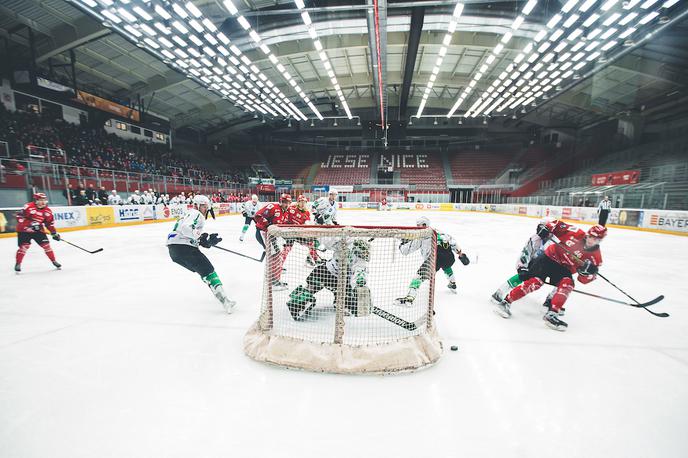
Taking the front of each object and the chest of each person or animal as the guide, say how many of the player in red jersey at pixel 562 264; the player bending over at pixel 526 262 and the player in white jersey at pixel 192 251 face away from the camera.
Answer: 0

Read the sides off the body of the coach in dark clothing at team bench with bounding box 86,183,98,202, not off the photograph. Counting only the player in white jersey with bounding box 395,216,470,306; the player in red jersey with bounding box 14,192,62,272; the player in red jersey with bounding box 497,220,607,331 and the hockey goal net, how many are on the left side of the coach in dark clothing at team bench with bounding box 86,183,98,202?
0

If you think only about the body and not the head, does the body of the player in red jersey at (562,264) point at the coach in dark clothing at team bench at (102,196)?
no

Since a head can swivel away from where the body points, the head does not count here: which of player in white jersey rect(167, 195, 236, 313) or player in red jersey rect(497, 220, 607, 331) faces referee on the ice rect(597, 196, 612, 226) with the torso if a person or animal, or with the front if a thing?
the player in white jersey

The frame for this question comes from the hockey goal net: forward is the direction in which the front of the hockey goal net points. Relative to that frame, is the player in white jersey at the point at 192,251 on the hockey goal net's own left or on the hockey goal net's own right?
on the hockey goal net's own left

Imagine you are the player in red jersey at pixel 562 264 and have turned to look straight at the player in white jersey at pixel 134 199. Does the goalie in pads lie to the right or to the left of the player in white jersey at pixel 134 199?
left

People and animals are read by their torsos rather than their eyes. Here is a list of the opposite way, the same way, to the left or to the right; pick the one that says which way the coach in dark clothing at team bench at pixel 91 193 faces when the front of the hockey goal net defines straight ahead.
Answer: to the right

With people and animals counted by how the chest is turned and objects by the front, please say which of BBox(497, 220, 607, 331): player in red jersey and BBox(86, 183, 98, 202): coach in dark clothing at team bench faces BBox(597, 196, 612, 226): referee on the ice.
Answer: BBox(86, 183, 98, 202): coach in dark clothing at team bench

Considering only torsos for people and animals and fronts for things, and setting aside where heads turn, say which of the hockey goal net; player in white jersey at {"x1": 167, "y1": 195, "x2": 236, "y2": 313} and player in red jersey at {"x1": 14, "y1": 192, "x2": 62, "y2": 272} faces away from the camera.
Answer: the hockey goal net

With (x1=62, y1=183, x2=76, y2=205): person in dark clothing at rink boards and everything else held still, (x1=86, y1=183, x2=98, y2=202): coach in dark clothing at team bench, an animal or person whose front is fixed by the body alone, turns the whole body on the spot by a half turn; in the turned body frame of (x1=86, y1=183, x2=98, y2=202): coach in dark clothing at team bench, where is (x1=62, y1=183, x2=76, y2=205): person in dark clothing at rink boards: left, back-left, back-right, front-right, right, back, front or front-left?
left

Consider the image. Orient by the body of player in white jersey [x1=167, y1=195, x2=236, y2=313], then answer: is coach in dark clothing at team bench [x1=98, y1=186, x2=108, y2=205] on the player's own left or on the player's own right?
on the player's own left

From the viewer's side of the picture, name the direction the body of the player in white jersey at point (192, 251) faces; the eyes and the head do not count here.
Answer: to the viewer's right

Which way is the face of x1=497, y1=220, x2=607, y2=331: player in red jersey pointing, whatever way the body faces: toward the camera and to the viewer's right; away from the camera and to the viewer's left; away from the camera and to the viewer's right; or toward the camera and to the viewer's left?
toward the camera and to the viewer's left

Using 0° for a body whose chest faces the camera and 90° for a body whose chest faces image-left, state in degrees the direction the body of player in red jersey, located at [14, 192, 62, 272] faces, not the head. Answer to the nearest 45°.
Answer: approximately 315°

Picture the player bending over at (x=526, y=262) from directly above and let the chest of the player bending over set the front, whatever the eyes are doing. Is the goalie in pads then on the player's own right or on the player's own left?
on the player's own right
